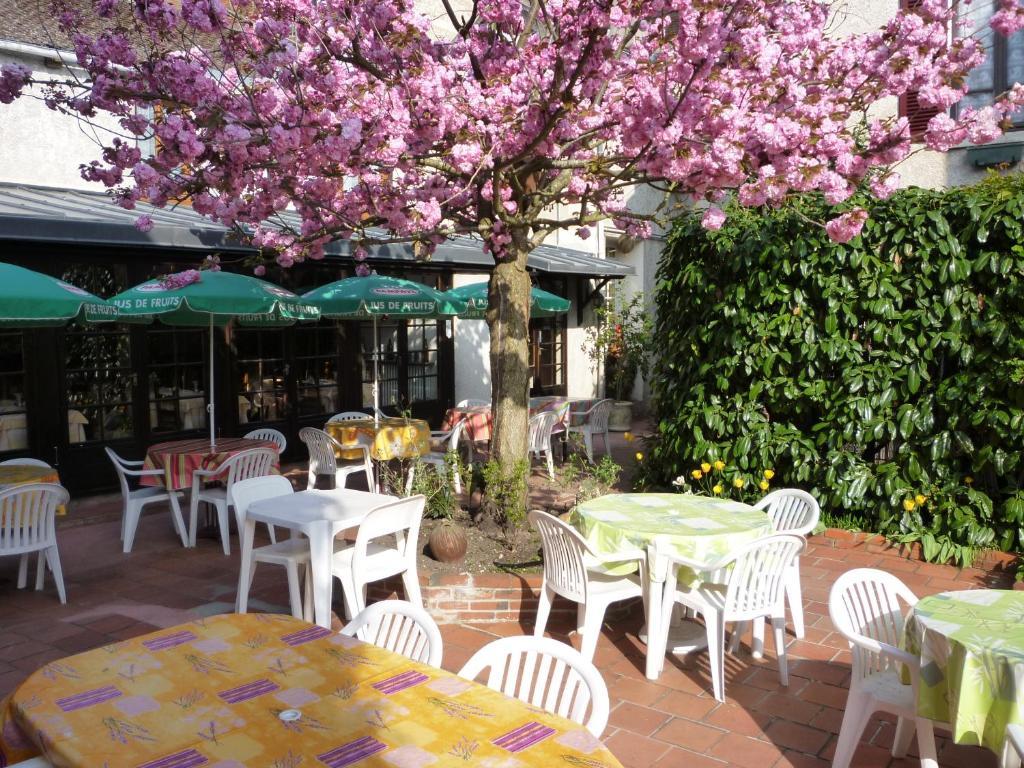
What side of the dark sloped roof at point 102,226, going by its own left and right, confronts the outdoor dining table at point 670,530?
front

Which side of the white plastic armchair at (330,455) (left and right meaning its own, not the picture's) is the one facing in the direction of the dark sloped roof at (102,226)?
left

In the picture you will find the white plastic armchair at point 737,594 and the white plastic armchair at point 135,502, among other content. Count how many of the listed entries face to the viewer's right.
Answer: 1

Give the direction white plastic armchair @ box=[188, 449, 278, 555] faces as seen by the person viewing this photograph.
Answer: facing away from the viewer and to the left of the viewer

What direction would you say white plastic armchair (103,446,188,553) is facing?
to the viewer's right

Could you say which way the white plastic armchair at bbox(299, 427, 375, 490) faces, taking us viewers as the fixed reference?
facing away from the viewer and to the right of the viewer

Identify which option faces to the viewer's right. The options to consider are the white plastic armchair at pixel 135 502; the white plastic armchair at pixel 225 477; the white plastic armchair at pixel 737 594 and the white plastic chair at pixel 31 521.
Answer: the white plastic armchair at pixel 135 502

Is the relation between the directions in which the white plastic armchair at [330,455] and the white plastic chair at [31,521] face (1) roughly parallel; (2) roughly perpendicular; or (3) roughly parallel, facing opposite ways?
roughly perpendicular

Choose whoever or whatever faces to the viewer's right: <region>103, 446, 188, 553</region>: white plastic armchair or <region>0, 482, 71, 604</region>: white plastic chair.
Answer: the white plastic armchair

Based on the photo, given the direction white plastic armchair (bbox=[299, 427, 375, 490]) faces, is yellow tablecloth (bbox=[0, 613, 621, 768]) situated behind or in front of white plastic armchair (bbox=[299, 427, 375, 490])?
behind

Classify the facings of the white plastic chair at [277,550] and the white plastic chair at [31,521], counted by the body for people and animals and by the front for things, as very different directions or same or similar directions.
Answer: very different directions

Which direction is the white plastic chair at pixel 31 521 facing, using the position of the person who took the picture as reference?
facing away from the viewer and to the left of the viewer

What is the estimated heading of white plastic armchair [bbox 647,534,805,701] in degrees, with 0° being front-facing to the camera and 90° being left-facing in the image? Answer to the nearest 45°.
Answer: approximately 135°

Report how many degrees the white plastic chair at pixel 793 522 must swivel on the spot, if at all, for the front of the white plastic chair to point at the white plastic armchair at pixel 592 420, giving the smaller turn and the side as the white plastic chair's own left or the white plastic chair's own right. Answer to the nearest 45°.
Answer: approximately 90° to the white plastic chair's own right

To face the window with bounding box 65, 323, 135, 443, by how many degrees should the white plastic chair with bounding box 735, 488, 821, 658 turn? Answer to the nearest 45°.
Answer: approximately 45° to its right
